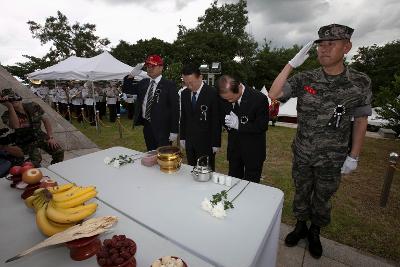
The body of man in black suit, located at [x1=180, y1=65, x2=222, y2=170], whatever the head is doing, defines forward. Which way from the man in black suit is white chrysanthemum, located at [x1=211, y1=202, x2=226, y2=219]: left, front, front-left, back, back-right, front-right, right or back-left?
front-left

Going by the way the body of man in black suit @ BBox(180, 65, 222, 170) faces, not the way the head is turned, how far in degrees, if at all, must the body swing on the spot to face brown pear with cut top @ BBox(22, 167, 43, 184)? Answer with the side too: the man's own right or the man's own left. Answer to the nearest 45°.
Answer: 0° — they already face it

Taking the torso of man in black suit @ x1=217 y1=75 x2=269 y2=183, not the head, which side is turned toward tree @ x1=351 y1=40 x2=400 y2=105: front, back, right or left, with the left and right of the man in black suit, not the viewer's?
back

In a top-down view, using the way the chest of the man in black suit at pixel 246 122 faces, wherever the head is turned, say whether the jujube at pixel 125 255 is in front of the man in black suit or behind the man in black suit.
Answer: in front

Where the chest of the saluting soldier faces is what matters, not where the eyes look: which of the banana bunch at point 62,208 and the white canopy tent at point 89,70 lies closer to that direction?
the banana bunch

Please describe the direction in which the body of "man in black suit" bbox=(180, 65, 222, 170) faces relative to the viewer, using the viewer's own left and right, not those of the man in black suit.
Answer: facing the viewer and to the left of the viewer

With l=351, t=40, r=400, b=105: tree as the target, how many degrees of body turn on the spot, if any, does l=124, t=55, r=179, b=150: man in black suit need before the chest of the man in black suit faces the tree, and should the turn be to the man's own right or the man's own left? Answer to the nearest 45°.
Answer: approximately 180°

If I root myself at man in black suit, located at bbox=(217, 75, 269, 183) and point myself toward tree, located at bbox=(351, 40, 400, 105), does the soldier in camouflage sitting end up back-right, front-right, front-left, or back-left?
back-left

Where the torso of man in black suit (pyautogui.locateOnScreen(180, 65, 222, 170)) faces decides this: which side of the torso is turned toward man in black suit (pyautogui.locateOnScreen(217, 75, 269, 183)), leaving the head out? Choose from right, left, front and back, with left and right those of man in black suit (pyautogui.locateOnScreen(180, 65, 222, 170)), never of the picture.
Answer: left

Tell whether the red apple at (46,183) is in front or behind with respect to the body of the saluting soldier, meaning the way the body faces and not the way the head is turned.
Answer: in front

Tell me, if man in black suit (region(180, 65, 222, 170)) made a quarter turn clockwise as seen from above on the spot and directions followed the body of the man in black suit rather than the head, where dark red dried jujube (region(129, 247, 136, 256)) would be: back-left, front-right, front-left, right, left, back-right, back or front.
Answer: back-left

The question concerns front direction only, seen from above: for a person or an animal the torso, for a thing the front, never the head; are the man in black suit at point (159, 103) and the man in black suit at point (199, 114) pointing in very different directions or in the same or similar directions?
same or similar directions
